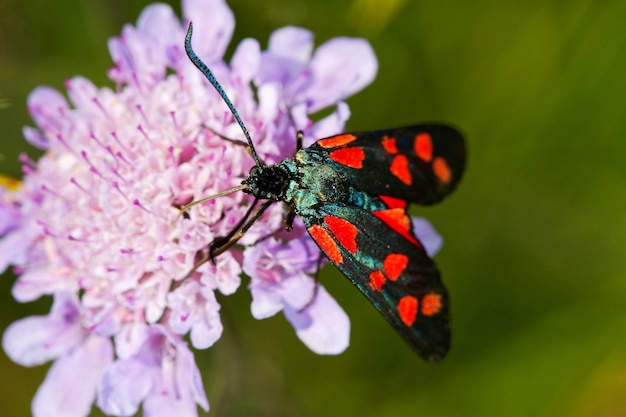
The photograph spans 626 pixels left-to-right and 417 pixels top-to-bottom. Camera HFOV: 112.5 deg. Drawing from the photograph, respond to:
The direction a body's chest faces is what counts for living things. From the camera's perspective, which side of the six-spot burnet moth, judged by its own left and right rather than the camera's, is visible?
left
